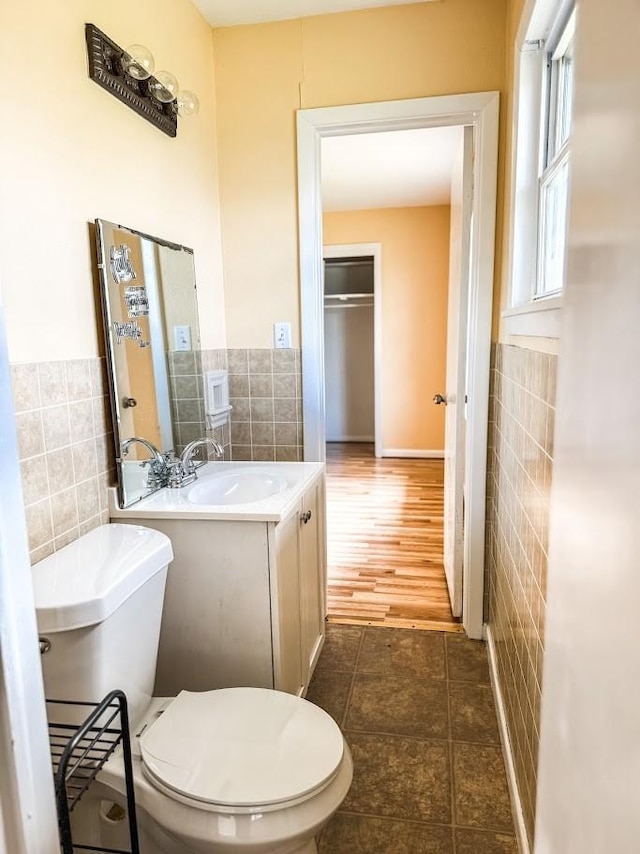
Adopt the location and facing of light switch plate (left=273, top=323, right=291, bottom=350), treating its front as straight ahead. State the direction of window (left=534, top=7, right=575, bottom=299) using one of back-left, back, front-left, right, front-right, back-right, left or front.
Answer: front-left

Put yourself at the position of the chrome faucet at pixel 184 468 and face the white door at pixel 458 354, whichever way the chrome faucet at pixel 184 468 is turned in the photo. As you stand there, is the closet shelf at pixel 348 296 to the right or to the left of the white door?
left

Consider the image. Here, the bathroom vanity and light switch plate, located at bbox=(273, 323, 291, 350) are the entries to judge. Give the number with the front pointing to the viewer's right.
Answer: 1

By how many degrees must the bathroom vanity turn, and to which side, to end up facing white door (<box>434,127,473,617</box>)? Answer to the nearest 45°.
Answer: approximately 45° to its left

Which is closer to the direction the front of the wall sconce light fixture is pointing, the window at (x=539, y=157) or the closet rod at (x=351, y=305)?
the window

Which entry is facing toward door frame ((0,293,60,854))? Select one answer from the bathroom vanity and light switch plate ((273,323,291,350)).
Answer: the light switch plate

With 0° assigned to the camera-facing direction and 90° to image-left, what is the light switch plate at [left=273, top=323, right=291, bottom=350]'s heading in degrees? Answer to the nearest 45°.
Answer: approximately 0°

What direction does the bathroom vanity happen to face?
to the viewer's right

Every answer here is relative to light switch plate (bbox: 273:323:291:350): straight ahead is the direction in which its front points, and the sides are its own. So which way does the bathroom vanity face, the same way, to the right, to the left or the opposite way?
to the left

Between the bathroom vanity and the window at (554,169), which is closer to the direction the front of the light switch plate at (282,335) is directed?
the bathroom vanity

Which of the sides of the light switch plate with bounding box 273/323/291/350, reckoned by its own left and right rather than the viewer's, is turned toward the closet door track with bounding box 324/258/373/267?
back

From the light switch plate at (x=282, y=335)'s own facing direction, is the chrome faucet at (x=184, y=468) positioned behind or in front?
in front

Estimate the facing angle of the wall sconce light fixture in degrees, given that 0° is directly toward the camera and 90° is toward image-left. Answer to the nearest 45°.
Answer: approximately 315°

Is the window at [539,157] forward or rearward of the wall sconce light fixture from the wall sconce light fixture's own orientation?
forward

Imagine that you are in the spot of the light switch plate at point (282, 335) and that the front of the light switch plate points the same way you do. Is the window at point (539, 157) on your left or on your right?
on your left
